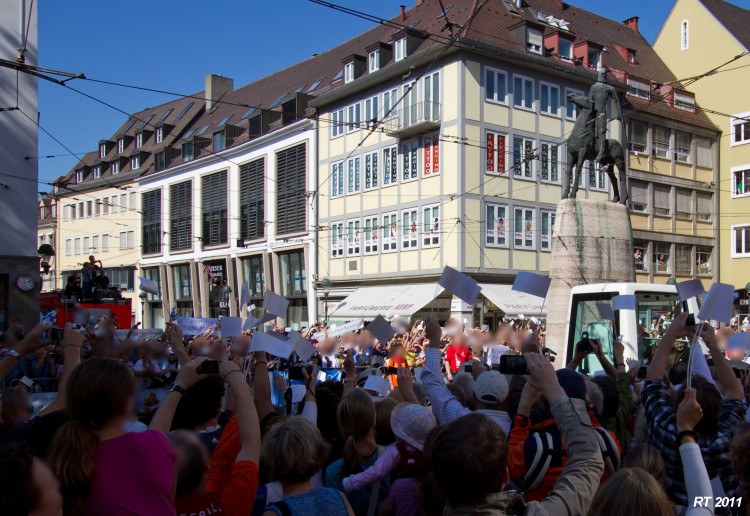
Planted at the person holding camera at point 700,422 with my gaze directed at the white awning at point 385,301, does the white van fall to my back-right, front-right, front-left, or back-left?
front-right

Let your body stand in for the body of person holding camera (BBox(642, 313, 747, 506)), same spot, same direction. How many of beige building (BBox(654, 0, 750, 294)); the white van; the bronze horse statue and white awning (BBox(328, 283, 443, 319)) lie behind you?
0

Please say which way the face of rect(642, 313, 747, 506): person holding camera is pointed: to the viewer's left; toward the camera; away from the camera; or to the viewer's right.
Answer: away from the camera

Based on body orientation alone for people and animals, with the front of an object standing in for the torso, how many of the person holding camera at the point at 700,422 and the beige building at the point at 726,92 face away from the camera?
1

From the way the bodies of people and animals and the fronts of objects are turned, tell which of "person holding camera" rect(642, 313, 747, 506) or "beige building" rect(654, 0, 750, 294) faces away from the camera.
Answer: the person holding camera

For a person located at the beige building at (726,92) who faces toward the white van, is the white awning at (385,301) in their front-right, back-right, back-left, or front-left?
front-right

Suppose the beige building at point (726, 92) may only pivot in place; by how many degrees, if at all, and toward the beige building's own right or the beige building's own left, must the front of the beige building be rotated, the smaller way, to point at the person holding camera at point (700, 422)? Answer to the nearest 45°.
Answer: approximately 45° to the beige building's own left

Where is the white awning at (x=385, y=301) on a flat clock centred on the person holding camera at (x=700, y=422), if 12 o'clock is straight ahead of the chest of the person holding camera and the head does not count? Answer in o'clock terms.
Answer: The white awning is roughly at 11 o'clock from the person holding camera.

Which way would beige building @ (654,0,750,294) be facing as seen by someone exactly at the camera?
facing the viewer and to the left of the viewer

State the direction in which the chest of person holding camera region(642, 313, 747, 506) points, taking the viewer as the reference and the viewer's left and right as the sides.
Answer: facing away from the viewer

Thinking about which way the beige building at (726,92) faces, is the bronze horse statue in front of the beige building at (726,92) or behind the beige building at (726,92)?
in front

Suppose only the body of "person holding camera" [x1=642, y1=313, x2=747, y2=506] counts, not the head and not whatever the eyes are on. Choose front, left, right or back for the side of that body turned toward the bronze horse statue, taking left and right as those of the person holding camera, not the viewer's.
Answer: front

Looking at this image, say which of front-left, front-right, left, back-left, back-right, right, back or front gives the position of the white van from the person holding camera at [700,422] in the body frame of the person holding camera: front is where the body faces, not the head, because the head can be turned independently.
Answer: front

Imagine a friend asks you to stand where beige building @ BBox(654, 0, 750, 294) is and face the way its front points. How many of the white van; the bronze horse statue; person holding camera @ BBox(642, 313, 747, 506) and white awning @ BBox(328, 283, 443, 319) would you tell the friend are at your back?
0
